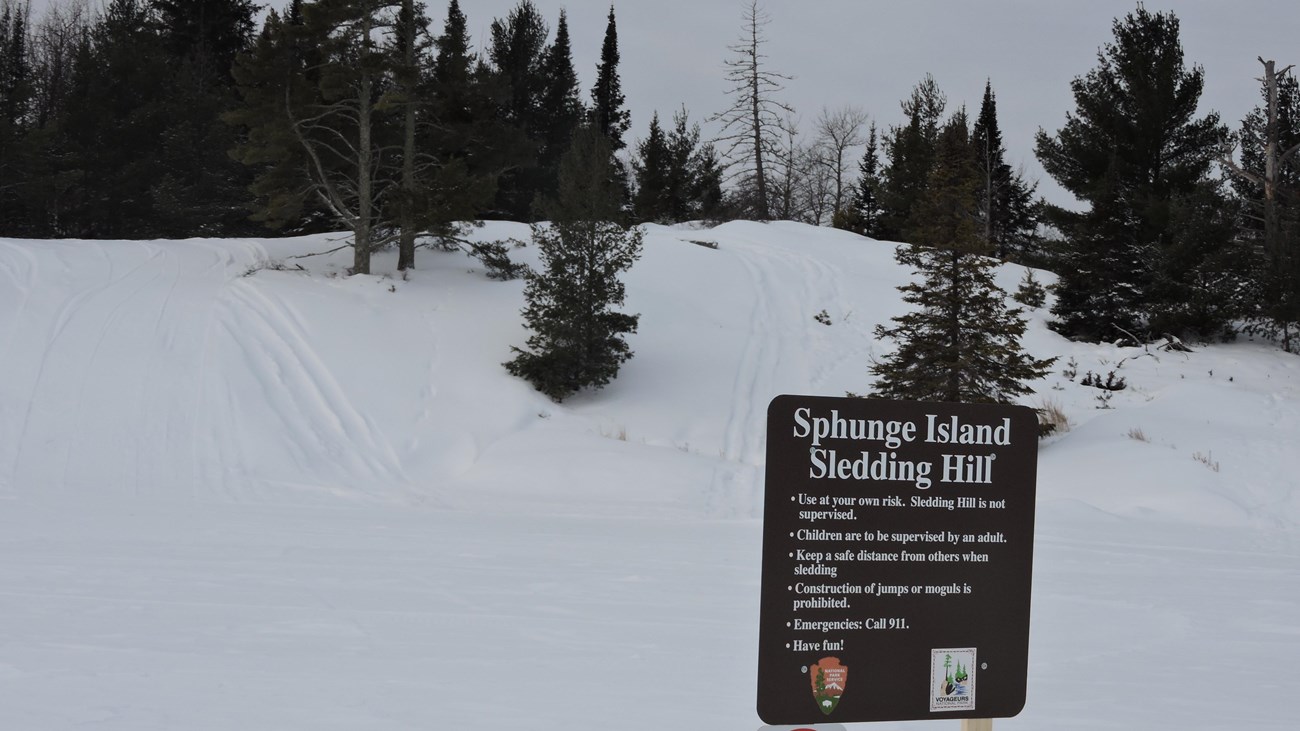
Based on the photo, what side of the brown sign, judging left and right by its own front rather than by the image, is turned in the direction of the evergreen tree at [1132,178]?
back

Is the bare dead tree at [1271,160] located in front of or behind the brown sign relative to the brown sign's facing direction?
behind

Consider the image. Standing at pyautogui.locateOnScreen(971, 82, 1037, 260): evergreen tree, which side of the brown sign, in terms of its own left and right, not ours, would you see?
back

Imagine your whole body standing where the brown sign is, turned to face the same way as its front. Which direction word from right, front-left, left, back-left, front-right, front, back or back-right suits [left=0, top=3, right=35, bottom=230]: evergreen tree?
back-right

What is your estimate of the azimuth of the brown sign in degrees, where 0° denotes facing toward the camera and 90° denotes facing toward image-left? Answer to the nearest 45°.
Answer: approximately 0°

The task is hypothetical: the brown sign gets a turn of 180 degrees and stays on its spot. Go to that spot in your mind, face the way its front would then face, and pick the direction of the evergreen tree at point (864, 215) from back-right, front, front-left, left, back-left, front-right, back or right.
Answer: front

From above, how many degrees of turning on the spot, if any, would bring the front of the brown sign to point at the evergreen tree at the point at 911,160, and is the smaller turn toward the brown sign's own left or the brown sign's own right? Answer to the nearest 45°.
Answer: approximately 180°

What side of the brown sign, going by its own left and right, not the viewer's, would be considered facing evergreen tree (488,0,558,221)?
back

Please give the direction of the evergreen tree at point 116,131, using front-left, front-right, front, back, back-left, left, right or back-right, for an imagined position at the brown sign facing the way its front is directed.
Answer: back-right

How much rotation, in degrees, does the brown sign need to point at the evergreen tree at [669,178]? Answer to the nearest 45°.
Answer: approximately 180°

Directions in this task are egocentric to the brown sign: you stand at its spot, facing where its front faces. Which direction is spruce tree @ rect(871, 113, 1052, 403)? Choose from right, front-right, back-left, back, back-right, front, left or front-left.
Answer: back

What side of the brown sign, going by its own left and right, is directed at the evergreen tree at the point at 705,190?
back
